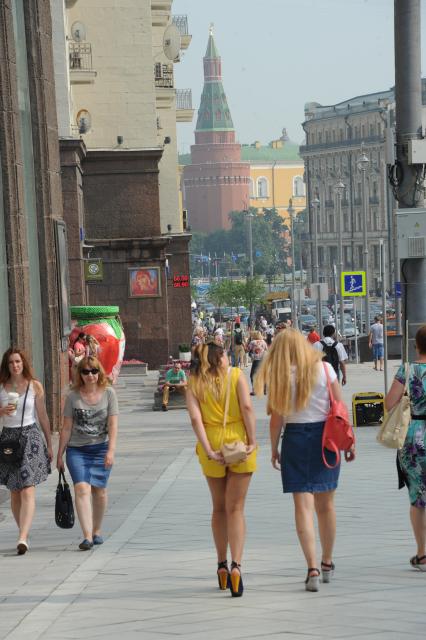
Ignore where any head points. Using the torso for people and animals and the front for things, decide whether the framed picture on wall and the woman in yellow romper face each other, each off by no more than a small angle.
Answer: yes

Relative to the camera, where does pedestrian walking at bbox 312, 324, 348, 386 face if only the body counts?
away from the camera

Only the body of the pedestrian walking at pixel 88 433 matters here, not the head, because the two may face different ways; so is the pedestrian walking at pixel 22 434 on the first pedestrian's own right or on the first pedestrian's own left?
on the first pedestrian's own right

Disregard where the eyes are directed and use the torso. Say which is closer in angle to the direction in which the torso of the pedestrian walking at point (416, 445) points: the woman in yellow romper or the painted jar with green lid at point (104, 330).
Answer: the painted jar with green lid

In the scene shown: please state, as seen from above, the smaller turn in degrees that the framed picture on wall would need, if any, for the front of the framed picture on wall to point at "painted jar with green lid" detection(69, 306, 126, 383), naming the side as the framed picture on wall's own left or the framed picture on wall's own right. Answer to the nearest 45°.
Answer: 0° — it already faces it

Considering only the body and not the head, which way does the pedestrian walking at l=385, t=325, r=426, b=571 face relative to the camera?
away from the camera

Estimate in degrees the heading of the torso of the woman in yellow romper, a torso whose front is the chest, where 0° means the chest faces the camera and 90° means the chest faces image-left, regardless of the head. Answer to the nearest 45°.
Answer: approximately 180°

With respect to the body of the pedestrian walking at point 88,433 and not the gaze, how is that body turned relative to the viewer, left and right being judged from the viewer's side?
facing the viewer

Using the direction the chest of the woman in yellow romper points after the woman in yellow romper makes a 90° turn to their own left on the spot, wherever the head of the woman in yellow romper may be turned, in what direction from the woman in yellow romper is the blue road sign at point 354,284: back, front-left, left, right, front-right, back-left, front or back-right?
right

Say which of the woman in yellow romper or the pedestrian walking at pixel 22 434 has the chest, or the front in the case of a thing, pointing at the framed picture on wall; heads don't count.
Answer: the woman in yellow romper

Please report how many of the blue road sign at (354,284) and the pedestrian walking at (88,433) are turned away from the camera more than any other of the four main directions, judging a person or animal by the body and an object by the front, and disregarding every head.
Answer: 0

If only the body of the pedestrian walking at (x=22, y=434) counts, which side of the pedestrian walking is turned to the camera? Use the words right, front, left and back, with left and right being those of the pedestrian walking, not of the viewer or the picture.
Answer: front

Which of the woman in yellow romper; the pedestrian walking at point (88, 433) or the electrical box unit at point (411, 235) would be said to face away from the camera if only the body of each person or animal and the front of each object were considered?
the woman in yellow romper

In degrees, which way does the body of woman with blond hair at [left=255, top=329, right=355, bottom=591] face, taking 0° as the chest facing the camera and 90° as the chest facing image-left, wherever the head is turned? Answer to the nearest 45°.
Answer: approximately 180°
